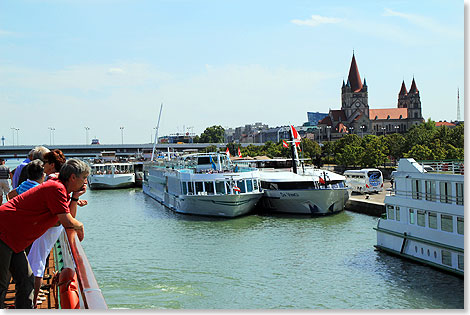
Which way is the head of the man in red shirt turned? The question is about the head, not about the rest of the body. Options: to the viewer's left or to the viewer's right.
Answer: to the viewer's right

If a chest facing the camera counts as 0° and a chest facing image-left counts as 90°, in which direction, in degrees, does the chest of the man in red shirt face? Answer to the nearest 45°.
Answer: approximately 270°

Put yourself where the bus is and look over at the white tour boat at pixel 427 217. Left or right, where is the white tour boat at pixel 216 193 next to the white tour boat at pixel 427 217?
right

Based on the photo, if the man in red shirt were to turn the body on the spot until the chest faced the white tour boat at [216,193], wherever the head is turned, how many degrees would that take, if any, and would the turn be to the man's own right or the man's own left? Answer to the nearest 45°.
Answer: approximately 90° to the man's own left
